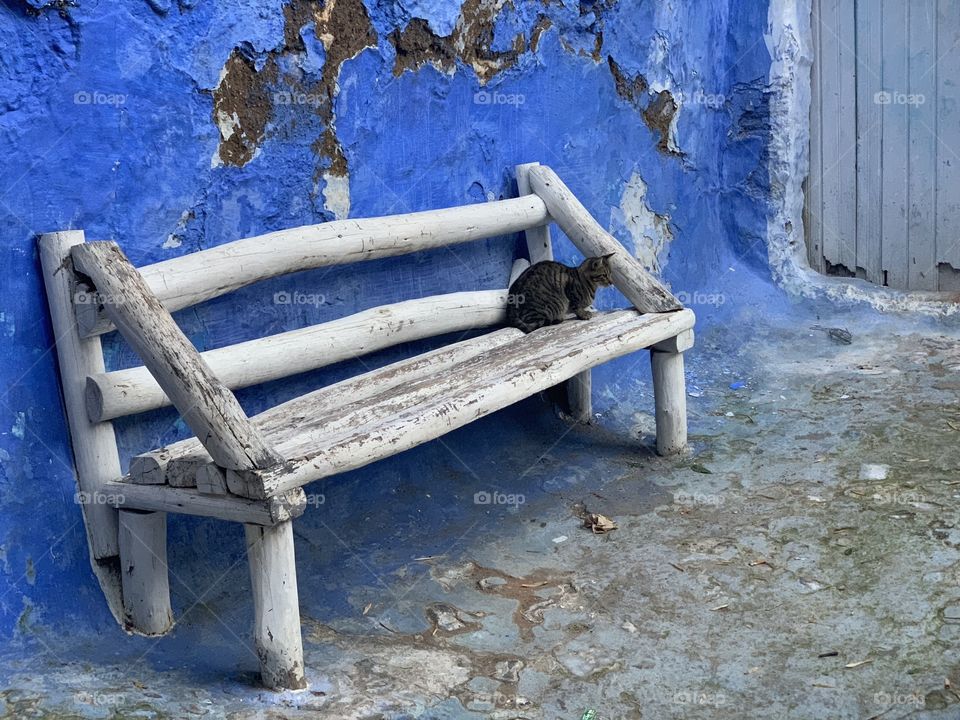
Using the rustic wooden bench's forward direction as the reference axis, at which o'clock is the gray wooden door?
The gray wooden door is roughly at 9 o'clock from the rustic wooden bench.

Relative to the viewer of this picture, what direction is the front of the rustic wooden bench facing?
facing the viewer and to the right of the viewer
